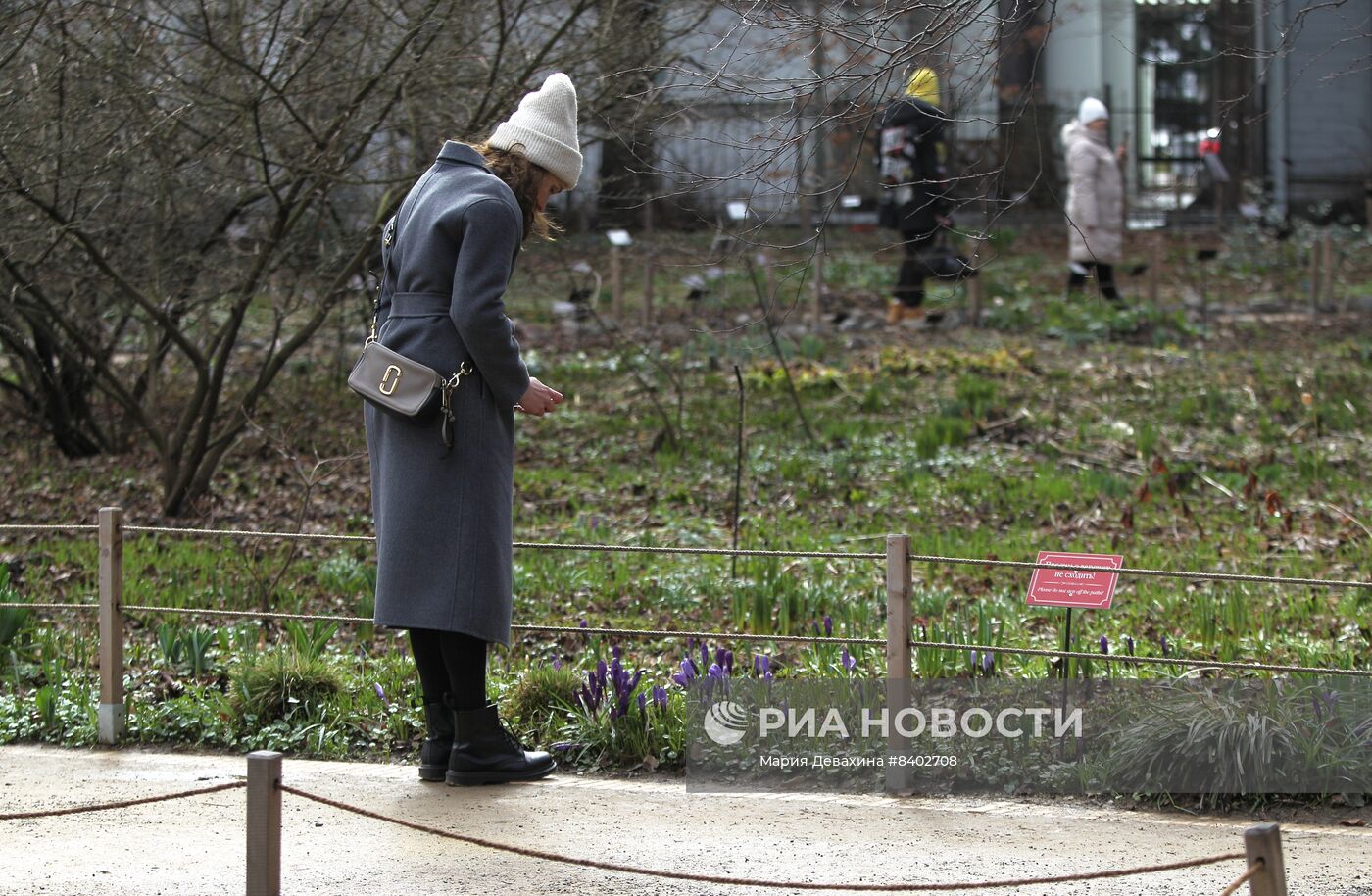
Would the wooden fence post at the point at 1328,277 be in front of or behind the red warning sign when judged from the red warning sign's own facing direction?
behind

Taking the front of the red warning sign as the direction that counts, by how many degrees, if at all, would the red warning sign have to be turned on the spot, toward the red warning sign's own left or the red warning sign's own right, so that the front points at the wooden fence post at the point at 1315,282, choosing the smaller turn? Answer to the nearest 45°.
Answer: approximately 180°

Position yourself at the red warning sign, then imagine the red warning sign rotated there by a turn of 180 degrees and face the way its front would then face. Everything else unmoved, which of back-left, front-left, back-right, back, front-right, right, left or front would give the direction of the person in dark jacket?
front

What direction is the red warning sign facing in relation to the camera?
toward the camera

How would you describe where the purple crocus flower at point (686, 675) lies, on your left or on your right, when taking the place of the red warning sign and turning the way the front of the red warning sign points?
on your right

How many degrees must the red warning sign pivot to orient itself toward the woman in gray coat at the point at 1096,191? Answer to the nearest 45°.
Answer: approximately 180°

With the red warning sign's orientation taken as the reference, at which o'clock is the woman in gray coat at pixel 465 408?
The woman in gray coat is roughly at 2 o'clock from the red warning sign.
